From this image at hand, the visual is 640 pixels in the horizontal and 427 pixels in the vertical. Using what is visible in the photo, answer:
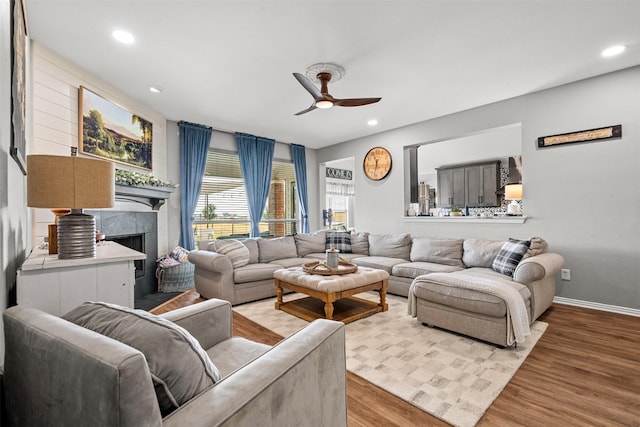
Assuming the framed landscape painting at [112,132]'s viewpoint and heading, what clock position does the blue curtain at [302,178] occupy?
The blue curtain is roughly at 10 o'clock from the framed landscape painting.

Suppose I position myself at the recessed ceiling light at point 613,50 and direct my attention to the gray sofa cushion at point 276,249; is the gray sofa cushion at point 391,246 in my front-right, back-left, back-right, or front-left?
front-right

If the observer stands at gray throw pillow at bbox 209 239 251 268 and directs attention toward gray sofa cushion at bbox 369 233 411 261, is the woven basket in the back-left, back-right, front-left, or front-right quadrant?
back-left

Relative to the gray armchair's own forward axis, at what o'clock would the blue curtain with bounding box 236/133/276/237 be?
The blue curtain is roughly at 11 o'clock from the gray armchair.

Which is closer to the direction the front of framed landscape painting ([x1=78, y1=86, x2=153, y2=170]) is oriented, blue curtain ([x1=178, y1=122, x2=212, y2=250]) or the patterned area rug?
the patterned area rug

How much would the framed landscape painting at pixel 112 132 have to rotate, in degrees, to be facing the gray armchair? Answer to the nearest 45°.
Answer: approximately 45° to its right

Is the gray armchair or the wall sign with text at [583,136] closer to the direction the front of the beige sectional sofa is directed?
the gray armchair

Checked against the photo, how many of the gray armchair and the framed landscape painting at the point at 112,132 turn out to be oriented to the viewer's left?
0

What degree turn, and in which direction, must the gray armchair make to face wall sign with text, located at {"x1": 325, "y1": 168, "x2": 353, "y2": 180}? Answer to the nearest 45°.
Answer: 0° — it already faces it

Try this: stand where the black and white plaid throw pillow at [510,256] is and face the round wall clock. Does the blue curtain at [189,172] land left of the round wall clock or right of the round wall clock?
left

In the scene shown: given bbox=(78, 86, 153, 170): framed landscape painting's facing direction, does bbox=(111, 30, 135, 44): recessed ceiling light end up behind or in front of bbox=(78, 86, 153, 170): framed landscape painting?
in front

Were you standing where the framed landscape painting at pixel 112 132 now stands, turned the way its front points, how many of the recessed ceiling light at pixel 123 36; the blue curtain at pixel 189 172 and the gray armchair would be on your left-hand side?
1

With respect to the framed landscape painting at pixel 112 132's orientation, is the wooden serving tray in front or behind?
in front

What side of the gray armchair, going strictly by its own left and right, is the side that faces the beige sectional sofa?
front

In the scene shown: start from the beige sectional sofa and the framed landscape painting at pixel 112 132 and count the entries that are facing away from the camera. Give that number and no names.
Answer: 0

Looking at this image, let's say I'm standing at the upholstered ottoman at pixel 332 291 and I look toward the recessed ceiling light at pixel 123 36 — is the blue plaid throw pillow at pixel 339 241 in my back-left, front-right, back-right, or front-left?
back-right

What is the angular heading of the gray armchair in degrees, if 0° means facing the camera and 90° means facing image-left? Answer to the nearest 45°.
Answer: approximately 225°

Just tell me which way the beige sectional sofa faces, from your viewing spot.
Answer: facing the viewer and to the left of the viewer

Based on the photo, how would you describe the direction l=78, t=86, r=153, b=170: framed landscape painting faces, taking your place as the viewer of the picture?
facing the viewer and to the right of the viewer
